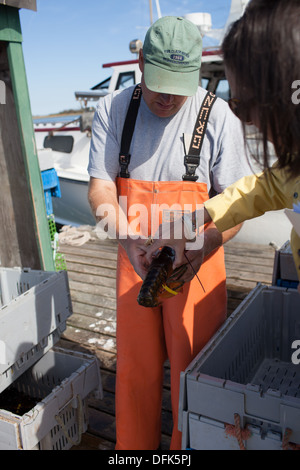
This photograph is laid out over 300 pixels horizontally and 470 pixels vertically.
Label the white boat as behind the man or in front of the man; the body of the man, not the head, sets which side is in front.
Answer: behind

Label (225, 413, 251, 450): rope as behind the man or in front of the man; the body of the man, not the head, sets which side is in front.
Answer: in front

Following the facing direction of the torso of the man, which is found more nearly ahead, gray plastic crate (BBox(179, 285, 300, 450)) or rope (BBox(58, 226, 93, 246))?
the gray plastic crate

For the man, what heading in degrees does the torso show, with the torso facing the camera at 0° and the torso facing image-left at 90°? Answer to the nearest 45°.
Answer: approximately 0°

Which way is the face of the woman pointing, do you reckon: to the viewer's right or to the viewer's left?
to the viewer's left

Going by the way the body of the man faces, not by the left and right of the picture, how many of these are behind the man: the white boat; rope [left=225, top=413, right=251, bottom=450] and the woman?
1
